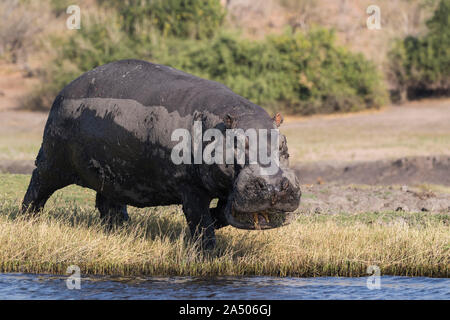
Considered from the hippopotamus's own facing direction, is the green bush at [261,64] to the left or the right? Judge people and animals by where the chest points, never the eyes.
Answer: on its left

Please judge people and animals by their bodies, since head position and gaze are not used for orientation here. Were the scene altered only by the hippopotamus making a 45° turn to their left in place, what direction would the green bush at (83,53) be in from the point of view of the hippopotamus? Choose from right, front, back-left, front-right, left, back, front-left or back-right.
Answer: left

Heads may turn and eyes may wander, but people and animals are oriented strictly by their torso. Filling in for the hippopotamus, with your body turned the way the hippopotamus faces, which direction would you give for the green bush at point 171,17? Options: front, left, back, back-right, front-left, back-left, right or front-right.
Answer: back-left

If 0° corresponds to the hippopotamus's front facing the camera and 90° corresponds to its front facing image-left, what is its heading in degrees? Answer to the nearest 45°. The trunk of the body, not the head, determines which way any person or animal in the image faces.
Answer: approximately 315°
